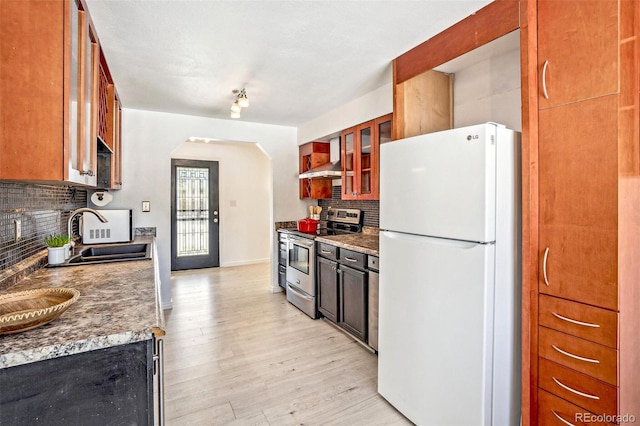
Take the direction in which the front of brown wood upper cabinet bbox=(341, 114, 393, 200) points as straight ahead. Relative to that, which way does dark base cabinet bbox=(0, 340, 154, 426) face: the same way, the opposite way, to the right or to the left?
the opposite way

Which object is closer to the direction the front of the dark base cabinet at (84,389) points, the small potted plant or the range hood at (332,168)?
the range hood

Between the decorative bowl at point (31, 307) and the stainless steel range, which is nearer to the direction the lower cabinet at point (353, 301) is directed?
the decorative bowl

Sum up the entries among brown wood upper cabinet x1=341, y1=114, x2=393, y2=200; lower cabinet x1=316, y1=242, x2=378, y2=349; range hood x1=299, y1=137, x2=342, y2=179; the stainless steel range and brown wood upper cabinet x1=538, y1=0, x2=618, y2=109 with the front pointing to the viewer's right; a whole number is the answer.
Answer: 0

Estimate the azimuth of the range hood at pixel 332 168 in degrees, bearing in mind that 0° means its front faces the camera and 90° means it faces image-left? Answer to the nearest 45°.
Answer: approximately 45°

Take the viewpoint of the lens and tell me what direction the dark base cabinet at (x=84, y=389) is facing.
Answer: facing to the right of the viewer

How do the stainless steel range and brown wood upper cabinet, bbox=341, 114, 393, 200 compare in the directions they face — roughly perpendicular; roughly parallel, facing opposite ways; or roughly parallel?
roughly parallel

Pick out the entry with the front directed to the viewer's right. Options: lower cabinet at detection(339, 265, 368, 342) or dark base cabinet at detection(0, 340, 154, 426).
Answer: the dark base cabinet

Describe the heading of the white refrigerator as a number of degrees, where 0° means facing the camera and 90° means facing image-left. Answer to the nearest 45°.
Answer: approximately 45°

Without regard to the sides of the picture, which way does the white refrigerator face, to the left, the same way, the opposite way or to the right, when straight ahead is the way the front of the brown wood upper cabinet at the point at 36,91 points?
the opposite way

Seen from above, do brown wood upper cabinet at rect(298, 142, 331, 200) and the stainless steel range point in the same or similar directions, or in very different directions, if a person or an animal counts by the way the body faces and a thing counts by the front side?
same or similar directions

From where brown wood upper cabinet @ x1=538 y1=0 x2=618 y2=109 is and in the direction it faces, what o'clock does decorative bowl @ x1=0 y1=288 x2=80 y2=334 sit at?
The decorative bowl is roughly at 12 o'clock from the brown wood upper cabinet.

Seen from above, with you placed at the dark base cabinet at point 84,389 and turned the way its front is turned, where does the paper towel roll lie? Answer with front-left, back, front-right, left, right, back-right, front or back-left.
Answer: left

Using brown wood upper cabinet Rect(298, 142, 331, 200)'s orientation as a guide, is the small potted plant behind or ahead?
ahead

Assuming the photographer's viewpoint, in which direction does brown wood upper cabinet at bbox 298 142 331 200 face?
facing the viewer and to the left of the viewer

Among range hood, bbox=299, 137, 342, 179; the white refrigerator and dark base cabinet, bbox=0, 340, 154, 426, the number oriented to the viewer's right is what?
1
